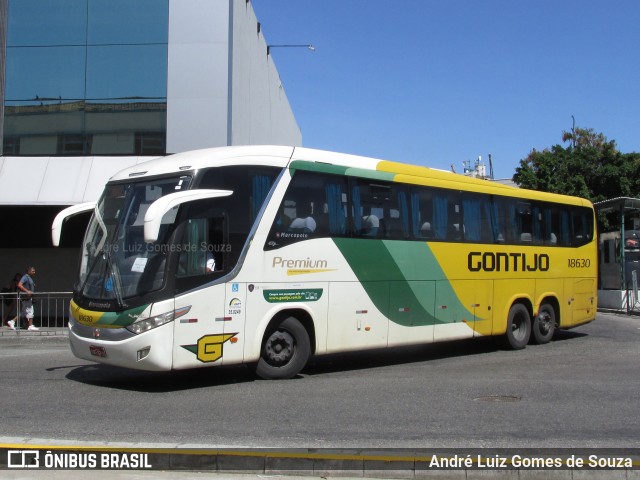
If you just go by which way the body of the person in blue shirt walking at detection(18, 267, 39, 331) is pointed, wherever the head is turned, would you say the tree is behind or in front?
in front

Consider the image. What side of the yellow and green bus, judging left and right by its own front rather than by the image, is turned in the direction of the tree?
back

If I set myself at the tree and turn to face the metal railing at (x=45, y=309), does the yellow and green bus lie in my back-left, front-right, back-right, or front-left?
front-left

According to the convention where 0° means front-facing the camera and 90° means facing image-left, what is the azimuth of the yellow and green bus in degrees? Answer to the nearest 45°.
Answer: approximately 45°

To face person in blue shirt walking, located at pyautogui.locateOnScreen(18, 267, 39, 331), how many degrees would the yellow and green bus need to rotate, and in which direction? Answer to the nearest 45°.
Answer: approximately 90° to its right
